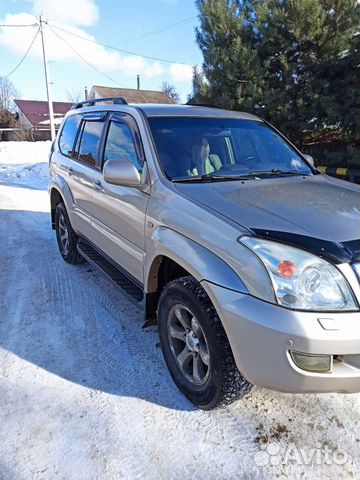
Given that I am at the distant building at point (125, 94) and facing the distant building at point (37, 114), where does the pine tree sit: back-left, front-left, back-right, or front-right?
back-left

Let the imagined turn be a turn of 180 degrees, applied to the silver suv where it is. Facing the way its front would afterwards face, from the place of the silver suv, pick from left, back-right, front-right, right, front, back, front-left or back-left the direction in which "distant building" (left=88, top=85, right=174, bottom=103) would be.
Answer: front-right

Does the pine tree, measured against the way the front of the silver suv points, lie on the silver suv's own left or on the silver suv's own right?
on the silver suv's own left

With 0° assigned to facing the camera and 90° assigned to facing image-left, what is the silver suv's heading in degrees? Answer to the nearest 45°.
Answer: approximately 315°

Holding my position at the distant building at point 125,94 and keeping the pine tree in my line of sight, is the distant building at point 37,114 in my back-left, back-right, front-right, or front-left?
back-right

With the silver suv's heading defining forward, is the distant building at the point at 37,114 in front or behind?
behind
